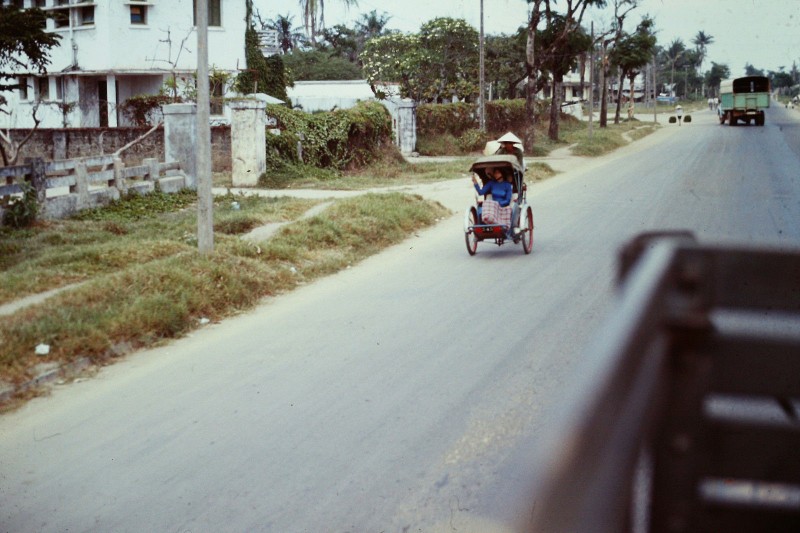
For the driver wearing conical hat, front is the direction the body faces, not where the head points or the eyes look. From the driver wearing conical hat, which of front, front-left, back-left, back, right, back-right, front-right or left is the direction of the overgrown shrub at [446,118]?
back

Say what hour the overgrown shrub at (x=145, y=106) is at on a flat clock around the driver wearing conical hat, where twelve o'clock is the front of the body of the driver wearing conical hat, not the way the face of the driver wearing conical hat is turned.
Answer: The overgrown shrub is roughly at 5 o'clock from the driver wearing conical hat.

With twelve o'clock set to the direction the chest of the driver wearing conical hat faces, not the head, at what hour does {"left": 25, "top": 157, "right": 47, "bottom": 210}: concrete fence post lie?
The concrete fence post is roughly at 3 o'clock from the driver wearing conical hat.

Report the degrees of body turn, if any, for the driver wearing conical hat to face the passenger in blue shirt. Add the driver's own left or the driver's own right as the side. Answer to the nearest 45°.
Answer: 0° — they already face them

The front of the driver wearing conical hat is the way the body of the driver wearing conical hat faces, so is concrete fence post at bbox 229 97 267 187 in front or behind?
behind

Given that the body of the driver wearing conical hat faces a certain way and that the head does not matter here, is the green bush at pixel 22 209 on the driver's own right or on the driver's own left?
on the driver's own right

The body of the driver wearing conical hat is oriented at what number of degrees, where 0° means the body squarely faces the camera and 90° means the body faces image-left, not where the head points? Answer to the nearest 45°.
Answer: approximately 0°
